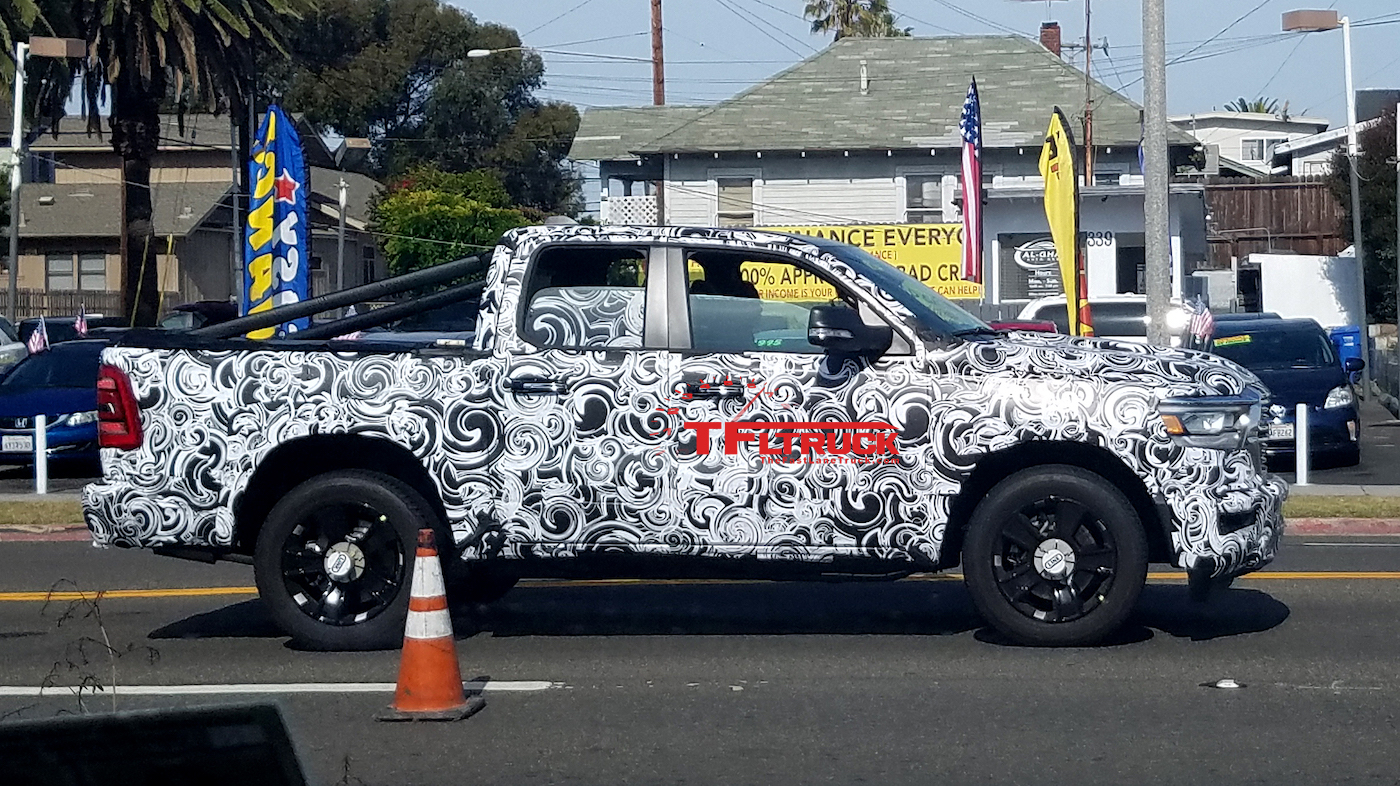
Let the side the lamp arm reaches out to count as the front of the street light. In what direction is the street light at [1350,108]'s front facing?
to the viewer's left

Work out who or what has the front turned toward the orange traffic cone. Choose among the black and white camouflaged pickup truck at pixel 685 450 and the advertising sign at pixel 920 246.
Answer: the advertising sign

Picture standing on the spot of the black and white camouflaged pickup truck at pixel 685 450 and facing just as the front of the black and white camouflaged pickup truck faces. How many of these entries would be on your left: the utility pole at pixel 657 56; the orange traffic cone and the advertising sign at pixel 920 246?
2

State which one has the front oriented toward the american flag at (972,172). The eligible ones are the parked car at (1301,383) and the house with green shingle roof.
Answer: the house with green shingle roof

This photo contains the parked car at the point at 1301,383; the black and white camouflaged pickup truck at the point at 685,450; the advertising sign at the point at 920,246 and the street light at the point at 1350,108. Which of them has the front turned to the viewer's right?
the black and white camouflaged pickup truck

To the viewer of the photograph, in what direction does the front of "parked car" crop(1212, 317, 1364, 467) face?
facing the viewer

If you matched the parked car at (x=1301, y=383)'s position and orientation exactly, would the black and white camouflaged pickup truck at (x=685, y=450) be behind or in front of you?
in front

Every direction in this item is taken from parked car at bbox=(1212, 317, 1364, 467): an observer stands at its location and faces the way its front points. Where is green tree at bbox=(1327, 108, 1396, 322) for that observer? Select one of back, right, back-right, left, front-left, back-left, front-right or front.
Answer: back

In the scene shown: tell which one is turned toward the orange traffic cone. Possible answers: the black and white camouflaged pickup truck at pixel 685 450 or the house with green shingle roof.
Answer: the house with green shingle roof

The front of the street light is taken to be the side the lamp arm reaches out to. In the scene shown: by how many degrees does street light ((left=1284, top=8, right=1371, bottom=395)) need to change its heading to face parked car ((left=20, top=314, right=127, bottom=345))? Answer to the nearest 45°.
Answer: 0° — it already faces it

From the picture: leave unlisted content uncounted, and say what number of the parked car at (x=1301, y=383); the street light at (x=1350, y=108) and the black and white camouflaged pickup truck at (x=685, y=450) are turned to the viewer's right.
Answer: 1

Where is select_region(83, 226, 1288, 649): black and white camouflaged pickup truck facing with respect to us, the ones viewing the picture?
facing to the right of the viewer

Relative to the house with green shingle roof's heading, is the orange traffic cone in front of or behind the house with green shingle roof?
in front

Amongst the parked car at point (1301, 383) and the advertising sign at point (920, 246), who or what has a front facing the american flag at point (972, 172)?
the advertising sign

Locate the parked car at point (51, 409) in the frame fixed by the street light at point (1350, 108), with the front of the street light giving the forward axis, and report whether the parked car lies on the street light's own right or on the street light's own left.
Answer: on the street light's own left

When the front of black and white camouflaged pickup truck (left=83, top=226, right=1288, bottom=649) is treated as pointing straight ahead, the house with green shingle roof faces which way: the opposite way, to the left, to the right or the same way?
to the right

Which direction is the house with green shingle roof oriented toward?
toward the camera
